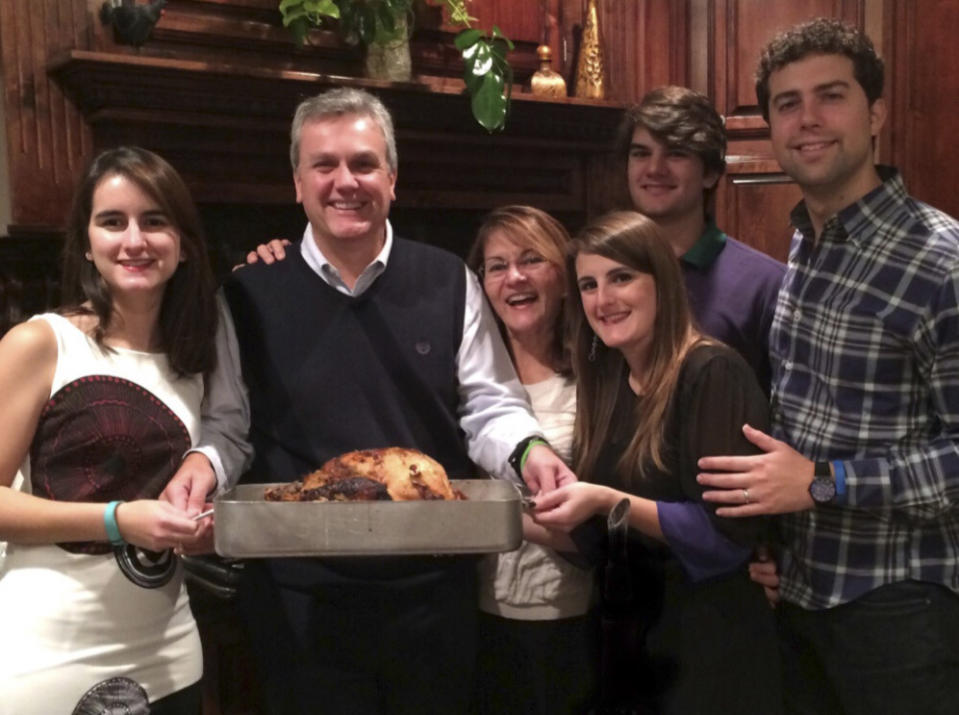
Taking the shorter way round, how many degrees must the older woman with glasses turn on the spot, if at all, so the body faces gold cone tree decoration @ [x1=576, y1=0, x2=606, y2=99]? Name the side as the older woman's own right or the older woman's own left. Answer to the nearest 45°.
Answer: approximately 180°

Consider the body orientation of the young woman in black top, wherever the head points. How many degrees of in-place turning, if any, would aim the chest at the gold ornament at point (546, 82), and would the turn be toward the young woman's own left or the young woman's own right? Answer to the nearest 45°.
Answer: approximately 135° to the young woman's own right

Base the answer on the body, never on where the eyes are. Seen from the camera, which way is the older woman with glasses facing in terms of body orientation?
toward the camera

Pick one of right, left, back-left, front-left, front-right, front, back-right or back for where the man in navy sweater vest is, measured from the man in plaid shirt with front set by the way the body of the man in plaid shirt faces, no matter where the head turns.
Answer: front-right

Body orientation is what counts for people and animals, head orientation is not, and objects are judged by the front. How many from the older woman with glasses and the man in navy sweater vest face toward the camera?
2

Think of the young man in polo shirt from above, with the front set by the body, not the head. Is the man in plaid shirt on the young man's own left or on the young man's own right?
on the young man's own left

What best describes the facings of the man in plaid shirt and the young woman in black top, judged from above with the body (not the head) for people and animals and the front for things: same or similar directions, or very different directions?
same or similar directions

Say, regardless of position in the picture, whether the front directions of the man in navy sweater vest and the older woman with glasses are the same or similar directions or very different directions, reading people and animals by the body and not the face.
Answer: same or similar directions

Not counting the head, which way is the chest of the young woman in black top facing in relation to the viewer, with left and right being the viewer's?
facing the viewer and to the left of the viewer

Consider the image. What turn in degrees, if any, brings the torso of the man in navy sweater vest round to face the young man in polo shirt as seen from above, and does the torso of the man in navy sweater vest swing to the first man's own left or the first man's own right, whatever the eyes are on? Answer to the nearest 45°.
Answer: approximately 135° to the first man's own left

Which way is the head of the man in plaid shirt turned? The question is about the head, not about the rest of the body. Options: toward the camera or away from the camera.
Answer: toward the camera

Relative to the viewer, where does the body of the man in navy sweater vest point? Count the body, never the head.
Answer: toward the camera
